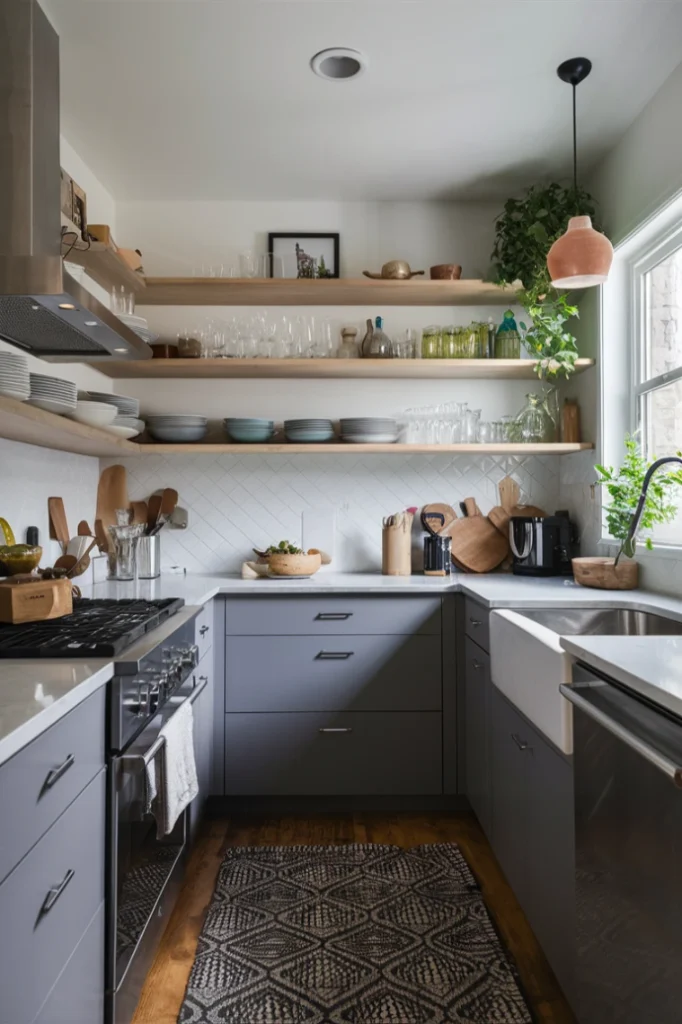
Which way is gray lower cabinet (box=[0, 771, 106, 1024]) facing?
to the viewer's right

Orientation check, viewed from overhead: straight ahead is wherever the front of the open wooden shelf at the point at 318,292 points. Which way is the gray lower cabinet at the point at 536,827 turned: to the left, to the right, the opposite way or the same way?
to the right

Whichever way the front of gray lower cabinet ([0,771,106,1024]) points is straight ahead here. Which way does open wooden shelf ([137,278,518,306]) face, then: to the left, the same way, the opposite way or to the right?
to the right

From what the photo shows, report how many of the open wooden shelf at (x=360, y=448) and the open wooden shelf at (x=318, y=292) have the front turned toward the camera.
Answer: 2

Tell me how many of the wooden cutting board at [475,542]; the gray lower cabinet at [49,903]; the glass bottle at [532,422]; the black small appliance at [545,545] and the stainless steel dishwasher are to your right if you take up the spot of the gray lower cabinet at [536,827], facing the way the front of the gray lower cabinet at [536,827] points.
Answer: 3

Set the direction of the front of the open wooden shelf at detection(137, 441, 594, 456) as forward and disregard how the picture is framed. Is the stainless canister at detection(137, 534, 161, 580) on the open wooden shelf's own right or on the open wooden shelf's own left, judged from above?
on the open wooden shelf's own right

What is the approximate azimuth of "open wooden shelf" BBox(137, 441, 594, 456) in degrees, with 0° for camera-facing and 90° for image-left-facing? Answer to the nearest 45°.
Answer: approximately 0°

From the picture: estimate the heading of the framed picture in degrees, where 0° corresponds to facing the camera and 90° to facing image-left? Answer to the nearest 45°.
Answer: approximately 0°

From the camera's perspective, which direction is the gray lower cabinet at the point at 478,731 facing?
to the viewer's left

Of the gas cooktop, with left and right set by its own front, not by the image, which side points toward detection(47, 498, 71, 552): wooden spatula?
left

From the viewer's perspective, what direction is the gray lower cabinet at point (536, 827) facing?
to the viewer's left

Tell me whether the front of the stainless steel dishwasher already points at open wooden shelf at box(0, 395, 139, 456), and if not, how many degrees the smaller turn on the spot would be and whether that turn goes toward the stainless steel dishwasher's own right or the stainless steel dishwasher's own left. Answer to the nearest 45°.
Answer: approximately 45° to the stainless steel dishwasher's own right

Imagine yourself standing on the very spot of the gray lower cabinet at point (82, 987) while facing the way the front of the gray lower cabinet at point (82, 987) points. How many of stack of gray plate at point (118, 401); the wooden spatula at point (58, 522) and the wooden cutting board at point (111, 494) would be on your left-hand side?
3

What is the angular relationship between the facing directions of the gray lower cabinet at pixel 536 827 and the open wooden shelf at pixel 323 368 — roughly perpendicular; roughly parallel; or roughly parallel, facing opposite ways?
roughly perpendicular
